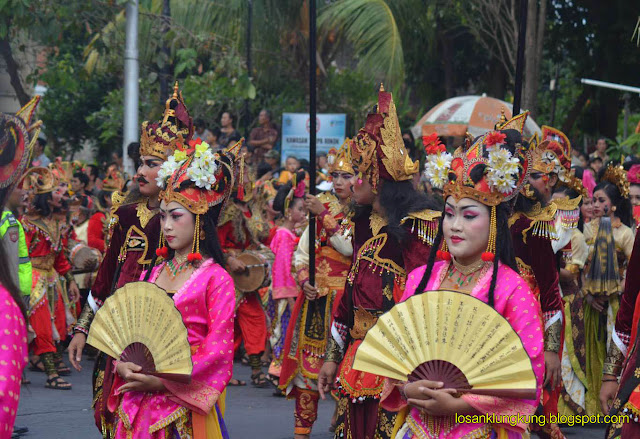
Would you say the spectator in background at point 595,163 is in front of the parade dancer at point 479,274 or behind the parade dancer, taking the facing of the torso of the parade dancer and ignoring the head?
behind

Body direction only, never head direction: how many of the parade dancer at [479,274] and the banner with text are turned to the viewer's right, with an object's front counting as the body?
0

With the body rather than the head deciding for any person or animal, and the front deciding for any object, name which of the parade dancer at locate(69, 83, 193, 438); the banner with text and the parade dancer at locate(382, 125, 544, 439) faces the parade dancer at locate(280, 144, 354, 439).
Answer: the banner with text

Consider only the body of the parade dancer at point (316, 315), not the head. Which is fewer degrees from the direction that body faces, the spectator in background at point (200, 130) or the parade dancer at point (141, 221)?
the parade dancer

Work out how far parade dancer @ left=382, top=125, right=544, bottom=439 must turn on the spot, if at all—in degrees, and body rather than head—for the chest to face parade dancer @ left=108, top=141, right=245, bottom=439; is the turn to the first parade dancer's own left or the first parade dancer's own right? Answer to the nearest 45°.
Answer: approximately 45° to the first parade dancer's own right

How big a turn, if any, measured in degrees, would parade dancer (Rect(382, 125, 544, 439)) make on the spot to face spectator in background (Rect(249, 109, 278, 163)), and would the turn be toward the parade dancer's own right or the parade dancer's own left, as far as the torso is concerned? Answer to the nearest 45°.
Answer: approximately 135° to the parade dancer's own right

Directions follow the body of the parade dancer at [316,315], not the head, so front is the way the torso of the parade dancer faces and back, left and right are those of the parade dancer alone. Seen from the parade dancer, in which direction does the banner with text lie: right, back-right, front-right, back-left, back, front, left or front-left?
back-right
